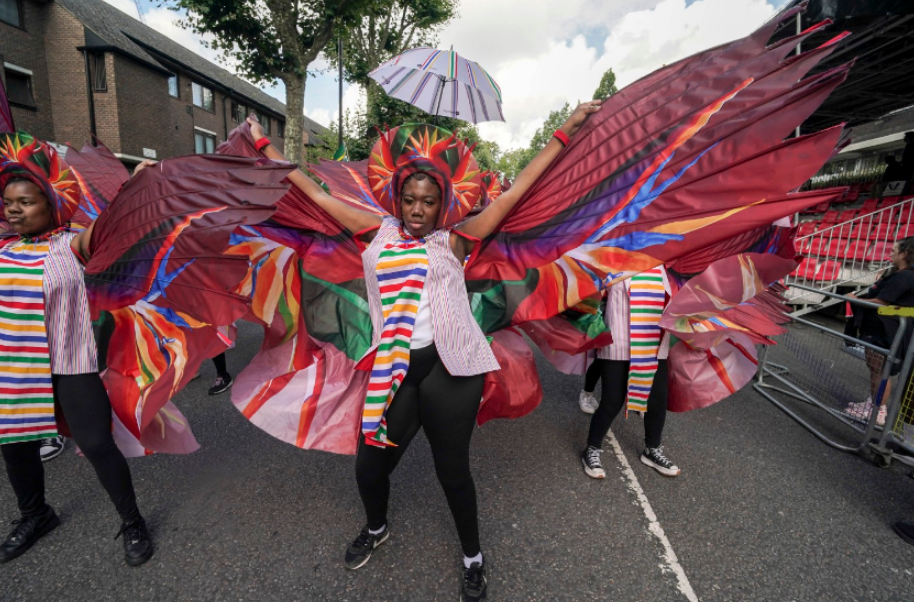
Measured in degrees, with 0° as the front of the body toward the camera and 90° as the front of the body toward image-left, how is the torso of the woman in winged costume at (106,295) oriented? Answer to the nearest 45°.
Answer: approximately 45°

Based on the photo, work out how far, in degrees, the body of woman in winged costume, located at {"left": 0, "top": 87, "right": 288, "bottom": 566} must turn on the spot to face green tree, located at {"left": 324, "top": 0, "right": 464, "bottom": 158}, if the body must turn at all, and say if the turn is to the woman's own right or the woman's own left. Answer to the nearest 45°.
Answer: approximately 180°

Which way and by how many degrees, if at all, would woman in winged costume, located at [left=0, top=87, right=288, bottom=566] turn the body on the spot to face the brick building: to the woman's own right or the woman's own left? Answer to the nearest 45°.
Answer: approximately 135° to the woman's own right

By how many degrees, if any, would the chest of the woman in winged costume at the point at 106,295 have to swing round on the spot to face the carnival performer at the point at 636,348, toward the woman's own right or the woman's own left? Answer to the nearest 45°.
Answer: approximately 90° to the woman's own left

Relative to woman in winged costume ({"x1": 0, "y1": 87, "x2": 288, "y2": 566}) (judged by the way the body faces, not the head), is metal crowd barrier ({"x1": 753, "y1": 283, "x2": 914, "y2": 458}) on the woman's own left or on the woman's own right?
on the woman's own left

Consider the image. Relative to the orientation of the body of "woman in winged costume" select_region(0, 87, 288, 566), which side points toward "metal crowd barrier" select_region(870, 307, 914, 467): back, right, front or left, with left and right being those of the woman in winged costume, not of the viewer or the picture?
left

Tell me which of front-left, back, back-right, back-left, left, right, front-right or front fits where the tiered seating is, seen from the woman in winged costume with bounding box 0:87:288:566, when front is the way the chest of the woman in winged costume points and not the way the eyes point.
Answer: back-left

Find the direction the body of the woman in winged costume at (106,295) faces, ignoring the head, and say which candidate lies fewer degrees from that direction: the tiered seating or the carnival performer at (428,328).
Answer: the carnival performer

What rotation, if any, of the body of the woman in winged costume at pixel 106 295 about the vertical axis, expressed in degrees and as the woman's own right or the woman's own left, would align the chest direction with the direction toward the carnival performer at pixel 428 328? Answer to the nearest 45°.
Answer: approximately 90° to the woman's own left
